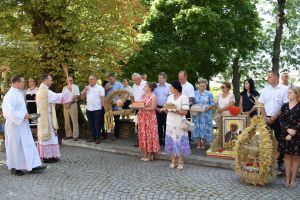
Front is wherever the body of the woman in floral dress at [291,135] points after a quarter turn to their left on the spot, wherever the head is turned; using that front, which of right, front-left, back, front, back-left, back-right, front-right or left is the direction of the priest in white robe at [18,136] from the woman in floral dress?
back-right

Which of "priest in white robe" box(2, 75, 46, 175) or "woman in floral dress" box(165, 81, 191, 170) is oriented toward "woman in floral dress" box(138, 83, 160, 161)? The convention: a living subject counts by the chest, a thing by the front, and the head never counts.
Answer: the priest in white robe

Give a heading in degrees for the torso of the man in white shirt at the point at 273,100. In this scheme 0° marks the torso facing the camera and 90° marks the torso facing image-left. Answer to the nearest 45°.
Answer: approximately 45°

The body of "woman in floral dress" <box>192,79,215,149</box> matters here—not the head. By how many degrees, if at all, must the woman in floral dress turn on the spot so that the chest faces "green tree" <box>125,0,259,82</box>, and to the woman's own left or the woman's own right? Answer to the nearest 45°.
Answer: approximately 135° to the woman's own right

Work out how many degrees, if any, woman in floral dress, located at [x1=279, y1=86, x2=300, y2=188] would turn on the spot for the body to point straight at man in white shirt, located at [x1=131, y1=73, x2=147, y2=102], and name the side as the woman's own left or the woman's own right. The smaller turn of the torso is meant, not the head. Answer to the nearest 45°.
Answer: approximately 90° to the woman's own right

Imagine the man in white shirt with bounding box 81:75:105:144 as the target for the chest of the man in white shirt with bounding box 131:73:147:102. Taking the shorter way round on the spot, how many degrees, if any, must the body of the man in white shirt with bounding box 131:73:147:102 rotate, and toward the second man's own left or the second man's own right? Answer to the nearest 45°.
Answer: approximately 90° to the second man's own right

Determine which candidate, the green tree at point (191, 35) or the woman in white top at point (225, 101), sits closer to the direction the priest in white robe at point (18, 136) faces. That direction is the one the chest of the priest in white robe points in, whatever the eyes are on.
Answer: the woman in white top

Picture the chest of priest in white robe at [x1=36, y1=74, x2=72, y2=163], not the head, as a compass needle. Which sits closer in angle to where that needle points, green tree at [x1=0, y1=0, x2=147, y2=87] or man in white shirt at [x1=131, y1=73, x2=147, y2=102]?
the man in white shirt

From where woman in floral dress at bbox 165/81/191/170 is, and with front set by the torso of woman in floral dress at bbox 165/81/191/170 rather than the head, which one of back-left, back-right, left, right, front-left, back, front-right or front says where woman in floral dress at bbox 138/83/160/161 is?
right
